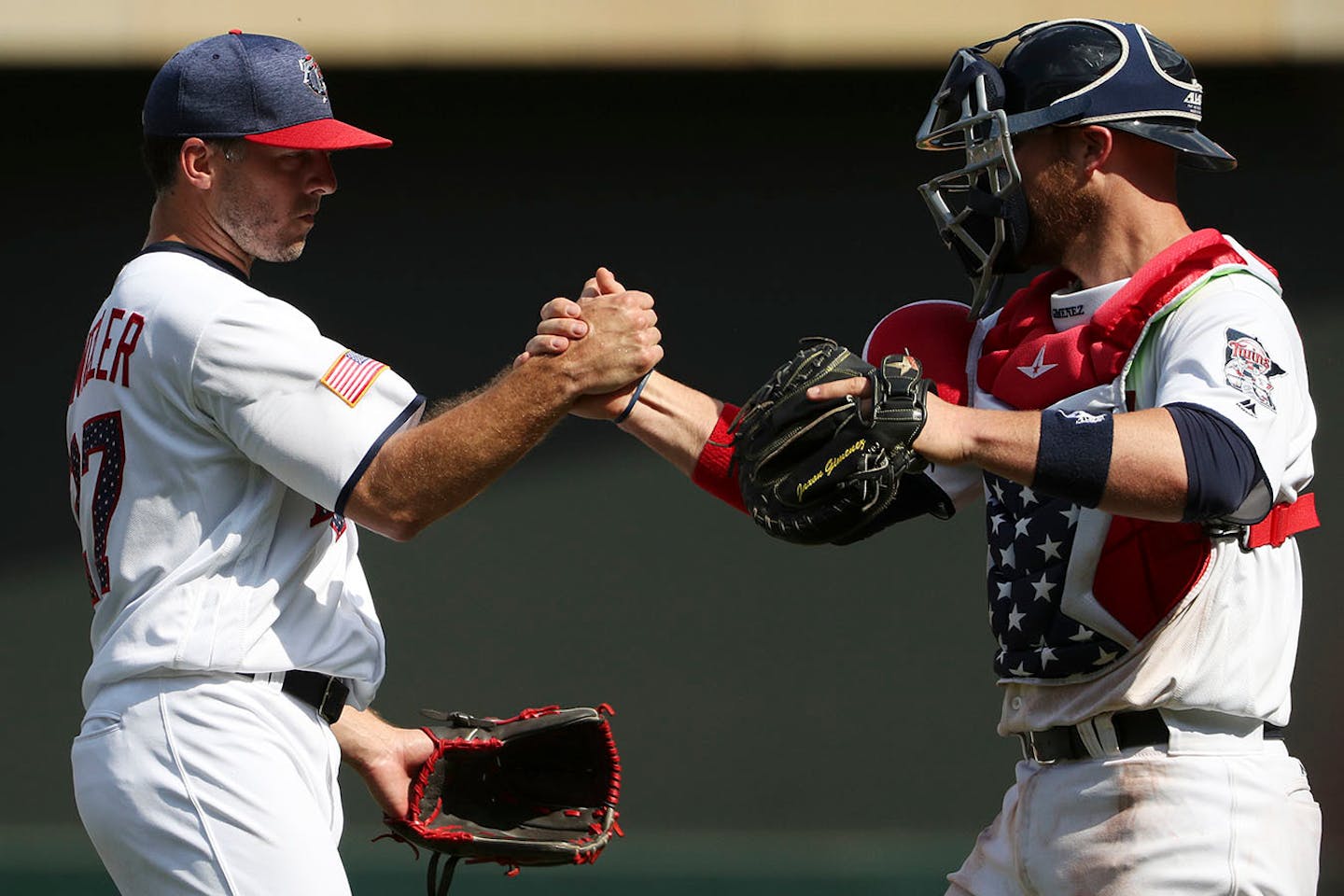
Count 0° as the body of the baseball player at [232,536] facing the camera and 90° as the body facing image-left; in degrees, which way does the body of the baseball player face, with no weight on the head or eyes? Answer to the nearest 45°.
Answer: approximately 270°

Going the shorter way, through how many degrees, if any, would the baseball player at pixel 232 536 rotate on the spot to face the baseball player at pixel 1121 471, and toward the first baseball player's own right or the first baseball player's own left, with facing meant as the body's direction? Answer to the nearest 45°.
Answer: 0° — they already face them

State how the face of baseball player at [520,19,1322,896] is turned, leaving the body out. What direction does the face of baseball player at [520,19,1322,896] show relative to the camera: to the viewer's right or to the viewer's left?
to the viewer's left
